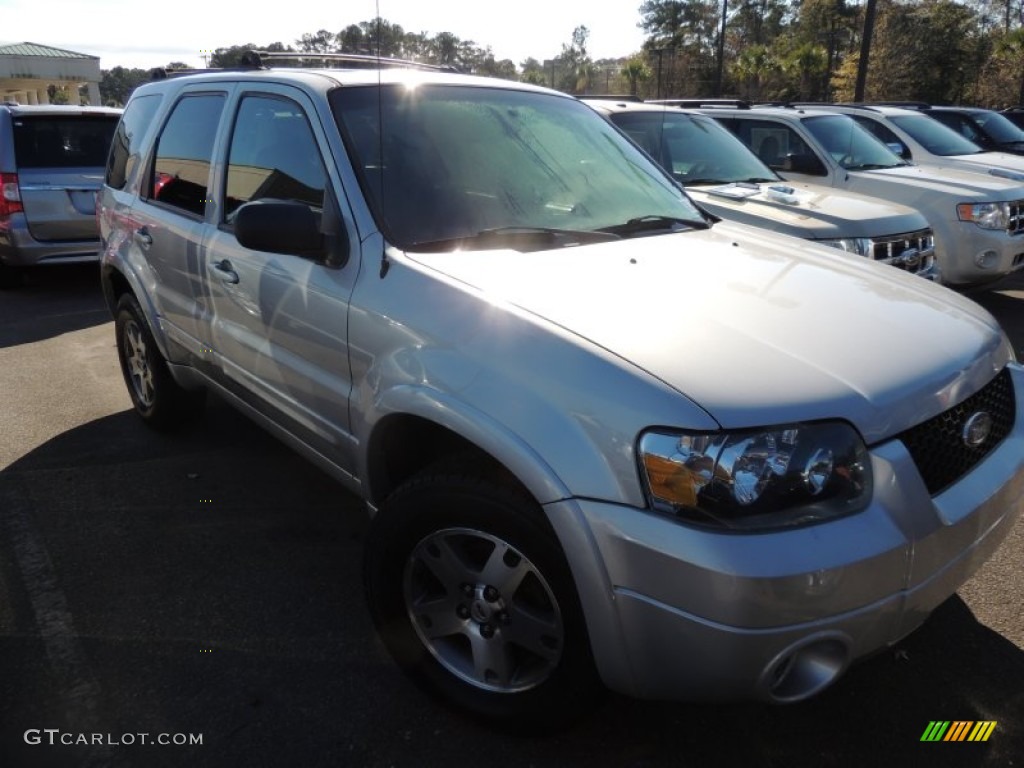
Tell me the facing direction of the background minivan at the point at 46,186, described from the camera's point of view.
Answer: facing away from the viewer

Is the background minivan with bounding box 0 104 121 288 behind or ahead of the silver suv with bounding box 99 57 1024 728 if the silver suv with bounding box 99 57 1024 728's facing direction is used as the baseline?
behind

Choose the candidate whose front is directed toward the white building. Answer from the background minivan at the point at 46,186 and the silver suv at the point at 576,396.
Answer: the background minivan

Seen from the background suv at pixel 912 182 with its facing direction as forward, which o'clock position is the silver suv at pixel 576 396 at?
The silver suv is roughly at 2 o'clock from the background suv.

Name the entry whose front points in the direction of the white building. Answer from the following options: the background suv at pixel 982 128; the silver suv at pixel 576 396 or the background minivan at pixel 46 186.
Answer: the background minivan at pixel 46 186

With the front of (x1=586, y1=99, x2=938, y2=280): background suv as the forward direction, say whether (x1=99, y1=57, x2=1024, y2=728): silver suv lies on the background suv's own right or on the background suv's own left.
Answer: on the background suv's own right

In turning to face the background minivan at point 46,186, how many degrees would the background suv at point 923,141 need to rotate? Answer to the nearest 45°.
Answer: approximately 90° to its right

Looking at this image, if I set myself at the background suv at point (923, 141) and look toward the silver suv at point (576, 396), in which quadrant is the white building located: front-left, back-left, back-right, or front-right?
back-right

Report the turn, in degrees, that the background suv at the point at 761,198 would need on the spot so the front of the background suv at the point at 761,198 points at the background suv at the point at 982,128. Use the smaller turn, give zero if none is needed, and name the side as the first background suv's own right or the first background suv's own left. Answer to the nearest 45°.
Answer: approximately 135° to the first background suv's own left

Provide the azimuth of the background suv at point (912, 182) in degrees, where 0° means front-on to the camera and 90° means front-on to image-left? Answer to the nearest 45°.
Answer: approximately 315°

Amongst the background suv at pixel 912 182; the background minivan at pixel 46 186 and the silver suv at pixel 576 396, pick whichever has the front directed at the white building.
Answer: the background minivan at pixel 46 186

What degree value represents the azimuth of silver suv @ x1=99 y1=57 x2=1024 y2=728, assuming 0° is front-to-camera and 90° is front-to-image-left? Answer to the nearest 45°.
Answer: approximately 315°
